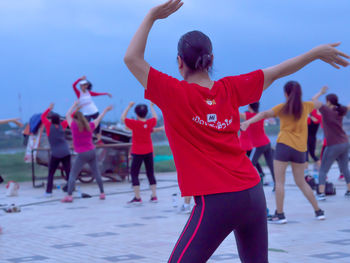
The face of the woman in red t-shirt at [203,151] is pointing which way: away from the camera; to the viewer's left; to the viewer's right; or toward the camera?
away from the camera

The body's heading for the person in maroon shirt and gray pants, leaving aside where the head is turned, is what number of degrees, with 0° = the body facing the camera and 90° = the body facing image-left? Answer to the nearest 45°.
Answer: approximately 135°

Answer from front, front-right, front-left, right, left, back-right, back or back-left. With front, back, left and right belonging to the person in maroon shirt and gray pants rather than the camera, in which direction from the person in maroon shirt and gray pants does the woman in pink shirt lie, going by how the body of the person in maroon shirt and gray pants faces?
front-left

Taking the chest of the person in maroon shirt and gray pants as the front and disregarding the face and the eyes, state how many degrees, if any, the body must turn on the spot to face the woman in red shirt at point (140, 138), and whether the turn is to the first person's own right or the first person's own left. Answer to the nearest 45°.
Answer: approximately 45° to the first person's own left

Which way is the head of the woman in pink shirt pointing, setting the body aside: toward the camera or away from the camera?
away from the camera

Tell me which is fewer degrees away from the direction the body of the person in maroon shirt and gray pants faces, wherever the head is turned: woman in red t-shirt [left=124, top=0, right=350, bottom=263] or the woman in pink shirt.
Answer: the woman in pink shirt

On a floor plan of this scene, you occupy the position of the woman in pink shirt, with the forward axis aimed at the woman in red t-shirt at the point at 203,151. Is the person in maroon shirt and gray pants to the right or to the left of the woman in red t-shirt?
left
